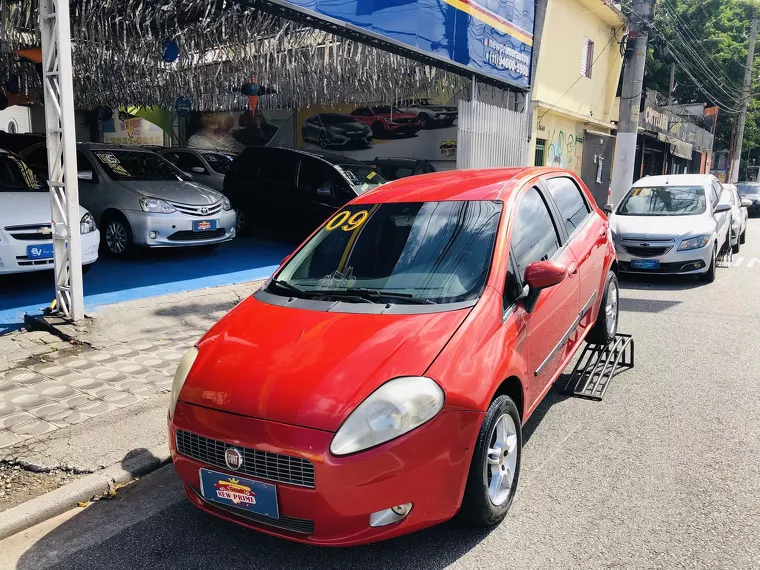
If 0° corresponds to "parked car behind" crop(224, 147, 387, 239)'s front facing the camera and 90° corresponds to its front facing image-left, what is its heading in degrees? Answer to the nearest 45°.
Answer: approximately 315°

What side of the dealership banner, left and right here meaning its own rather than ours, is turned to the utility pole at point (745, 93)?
left

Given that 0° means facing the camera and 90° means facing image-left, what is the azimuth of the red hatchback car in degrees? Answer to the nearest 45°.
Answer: approximately 45°

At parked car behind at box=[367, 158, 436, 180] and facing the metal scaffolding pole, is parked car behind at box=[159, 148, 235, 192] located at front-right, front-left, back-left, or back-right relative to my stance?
front-right

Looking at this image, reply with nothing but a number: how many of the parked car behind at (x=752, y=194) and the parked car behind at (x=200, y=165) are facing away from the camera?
0

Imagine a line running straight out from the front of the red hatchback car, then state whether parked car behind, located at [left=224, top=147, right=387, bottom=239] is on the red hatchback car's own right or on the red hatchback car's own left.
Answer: on the red hatchback car's own right

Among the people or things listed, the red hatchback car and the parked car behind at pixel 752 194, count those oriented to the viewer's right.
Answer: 0

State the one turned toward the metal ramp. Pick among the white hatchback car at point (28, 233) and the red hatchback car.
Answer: the white hatchback car

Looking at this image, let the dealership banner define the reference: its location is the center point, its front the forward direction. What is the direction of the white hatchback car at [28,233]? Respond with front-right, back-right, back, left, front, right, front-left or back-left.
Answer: right

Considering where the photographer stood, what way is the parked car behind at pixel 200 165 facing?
facing the viewer and to the right of the viewer

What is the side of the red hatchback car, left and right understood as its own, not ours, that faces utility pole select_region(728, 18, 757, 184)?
back

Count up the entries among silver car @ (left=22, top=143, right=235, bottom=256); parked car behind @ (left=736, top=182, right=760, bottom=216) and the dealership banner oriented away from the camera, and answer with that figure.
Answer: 0

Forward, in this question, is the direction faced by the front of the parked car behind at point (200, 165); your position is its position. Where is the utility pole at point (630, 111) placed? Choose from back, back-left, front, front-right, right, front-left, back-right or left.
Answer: front-left
